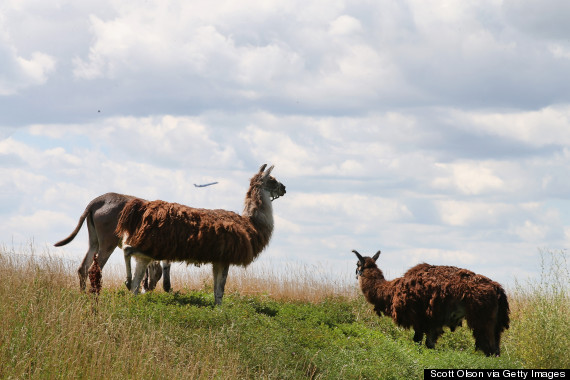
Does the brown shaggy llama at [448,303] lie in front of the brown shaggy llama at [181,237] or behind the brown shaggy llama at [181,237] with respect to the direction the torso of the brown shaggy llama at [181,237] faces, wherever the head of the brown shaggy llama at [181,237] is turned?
in front

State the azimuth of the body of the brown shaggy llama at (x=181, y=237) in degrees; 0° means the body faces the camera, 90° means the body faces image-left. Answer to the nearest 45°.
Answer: approximately 270°

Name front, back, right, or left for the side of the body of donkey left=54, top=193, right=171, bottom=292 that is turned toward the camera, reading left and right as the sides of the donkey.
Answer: right

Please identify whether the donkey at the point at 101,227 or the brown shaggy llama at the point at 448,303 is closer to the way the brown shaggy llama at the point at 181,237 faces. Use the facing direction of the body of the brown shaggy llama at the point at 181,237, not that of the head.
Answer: the brown shaggy llama

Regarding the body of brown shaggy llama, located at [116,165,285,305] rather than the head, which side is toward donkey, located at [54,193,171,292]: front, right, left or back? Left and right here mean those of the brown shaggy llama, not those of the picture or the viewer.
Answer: back
